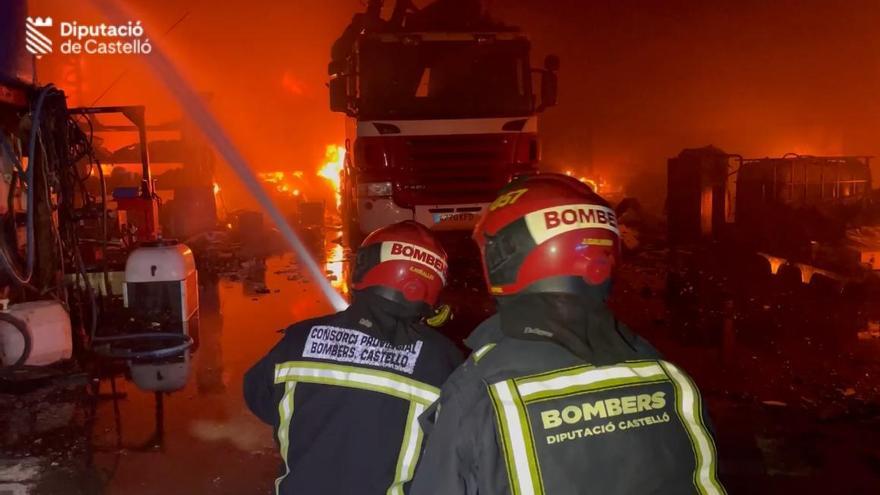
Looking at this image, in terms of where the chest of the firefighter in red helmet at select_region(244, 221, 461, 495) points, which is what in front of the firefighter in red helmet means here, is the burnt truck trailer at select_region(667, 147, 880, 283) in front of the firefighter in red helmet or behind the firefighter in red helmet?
in front

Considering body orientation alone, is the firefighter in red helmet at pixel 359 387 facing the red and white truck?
yes

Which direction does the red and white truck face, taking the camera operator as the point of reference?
facing the viewer

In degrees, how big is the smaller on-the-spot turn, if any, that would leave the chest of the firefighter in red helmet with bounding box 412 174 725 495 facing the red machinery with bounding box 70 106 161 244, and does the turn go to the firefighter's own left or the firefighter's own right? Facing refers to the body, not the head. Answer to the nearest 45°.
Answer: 0° — they already face it

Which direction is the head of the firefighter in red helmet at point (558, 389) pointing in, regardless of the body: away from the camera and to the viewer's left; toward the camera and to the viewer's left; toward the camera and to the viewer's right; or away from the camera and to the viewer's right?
away from the camera and to the viewer's left

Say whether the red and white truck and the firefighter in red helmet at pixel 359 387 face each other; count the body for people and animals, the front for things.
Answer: yes

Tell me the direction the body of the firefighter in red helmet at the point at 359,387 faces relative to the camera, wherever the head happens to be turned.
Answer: away from the camera

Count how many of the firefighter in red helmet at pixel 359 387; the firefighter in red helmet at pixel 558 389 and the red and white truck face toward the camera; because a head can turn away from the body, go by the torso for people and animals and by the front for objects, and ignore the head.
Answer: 1

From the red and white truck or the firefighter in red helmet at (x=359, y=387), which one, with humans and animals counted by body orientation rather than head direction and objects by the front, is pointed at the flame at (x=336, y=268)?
the firefighter in red helmet

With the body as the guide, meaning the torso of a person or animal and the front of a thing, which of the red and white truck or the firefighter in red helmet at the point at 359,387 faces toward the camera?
the red and white truck

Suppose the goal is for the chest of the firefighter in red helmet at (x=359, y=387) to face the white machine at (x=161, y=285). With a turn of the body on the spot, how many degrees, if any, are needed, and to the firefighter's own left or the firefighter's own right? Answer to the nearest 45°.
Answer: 0° — they already face it

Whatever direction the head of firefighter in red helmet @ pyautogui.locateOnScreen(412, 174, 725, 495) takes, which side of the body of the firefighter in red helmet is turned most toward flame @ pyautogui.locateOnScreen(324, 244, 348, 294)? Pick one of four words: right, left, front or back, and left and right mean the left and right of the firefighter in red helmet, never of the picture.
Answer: front

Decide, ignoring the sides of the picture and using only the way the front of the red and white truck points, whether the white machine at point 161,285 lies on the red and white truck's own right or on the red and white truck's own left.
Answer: on the red and white truck's own right

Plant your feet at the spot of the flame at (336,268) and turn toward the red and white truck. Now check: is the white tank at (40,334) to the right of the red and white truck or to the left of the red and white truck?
right

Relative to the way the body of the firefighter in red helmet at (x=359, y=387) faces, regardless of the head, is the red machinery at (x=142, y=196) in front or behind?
in front

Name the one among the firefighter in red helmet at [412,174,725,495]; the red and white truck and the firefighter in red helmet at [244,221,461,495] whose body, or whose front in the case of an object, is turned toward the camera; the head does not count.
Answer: the red and white truck

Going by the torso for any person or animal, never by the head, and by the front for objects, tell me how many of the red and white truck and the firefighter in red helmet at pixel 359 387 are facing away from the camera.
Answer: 1

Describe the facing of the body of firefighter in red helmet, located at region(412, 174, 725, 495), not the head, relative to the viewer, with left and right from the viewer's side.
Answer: facing away from the viewer and to the left of the viewer
